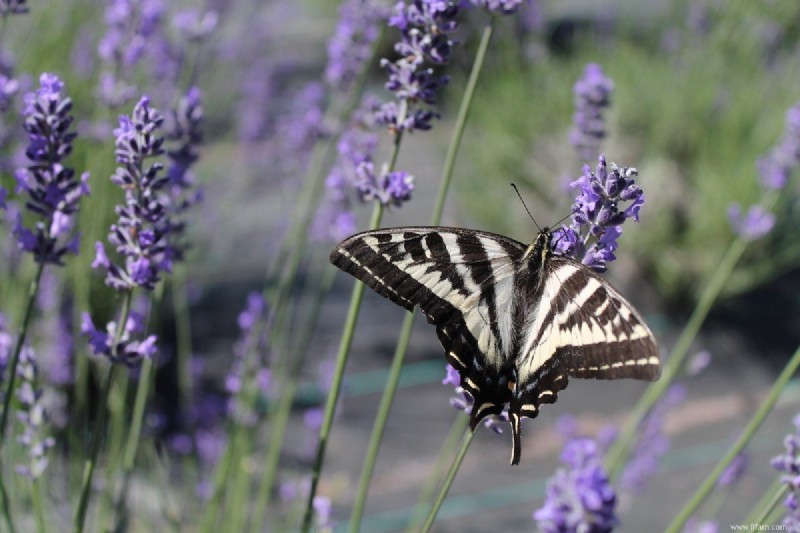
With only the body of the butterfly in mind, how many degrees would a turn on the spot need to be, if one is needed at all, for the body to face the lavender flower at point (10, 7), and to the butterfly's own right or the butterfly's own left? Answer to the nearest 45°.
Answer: approximately 90° to the butterfly's own left

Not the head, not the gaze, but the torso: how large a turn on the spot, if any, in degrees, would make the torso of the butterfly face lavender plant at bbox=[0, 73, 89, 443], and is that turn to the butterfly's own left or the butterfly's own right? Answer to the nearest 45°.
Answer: approximately 90° to the butterfly's own left

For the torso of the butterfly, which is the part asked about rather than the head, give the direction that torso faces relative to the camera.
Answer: away from the camera
